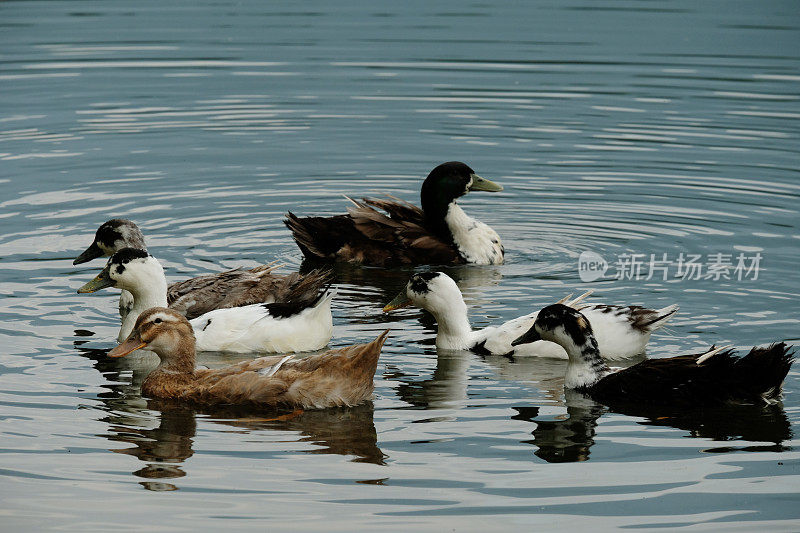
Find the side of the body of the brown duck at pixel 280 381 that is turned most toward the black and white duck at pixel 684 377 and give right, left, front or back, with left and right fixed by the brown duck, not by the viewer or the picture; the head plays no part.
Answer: back

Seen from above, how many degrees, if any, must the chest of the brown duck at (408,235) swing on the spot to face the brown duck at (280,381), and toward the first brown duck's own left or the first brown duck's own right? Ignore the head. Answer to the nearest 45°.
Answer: approximately 90° to the first brown duck's own right

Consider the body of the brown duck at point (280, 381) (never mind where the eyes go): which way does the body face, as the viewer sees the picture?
to the viewer's left

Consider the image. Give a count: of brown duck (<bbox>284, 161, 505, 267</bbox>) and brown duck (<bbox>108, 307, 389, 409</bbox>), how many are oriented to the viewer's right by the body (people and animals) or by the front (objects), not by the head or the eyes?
1

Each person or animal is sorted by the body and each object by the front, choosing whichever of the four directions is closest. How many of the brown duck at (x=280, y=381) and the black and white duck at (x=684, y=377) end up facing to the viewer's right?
0

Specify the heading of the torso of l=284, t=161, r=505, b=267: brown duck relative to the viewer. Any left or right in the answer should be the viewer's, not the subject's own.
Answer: facing to the right of the viewer

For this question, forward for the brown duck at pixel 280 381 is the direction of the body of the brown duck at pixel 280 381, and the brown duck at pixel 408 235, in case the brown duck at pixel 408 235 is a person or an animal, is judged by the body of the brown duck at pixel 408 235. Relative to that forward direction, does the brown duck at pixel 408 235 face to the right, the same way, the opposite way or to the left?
the opposite way

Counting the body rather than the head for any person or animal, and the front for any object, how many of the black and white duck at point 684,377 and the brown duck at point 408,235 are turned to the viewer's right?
1

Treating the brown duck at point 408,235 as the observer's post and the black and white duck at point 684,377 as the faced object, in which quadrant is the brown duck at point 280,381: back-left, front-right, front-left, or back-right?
front-right

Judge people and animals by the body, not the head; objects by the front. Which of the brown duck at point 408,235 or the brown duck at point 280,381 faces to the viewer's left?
the brown duck at point 280,381

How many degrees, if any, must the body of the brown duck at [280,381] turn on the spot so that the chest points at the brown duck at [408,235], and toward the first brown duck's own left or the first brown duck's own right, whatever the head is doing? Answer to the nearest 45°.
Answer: approximately 90° to the first brown duck's own right

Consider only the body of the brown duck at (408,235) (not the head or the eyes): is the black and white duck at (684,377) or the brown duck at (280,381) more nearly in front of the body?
the black and white duck

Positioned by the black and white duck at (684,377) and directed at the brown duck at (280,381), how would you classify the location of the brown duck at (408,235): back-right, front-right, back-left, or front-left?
front-right

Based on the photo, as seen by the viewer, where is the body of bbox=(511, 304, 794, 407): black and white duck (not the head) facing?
to the viewer's left

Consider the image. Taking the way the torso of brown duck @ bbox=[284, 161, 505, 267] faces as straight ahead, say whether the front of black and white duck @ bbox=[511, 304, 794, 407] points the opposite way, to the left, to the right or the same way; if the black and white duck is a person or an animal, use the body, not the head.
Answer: the opposite way

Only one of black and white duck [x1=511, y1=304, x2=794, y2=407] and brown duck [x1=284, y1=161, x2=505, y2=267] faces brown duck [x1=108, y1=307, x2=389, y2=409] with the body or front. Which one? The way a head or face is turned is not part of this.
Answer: the black and white duck

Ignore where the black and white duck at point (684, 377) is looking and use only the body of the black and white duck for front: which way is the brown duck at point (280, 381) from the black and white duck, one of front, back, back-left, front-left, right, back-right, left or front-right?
front
